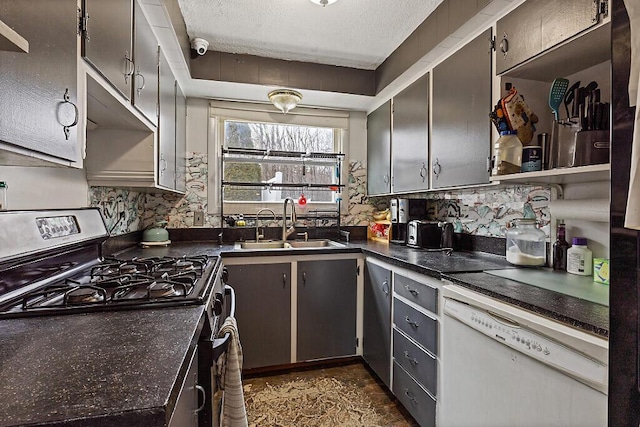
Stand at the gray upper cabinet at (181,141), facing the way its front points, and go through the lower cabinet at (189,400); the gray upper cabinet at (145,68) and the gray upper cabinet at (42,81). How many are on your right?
3

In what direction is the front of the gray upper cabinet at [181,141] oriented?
to the viewer's right

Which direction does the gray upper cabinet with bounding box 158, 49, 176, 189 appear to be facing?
to the viewer's right

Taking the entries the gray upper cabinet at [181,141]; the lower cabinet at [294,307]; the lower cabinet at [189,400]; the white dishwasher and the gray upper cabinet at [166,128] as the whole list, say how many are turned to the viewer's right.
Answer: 3

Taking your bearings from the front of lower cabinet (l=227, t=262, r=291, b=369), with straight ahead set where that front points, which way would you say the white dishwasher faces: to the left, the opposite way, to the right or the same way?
to the right

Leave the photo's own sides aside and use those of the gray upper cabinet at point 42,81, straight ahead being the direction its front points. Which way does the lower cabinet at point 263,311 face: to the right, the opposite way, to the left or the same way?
to the right

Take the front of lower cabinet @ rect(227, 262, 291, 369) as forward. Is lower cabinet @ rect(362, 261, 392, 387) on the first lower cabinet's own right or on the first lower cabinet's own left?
on the first lower cabinet's own left

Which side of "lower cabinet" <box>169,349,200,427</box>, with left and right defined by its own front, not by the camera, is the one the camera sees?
right
